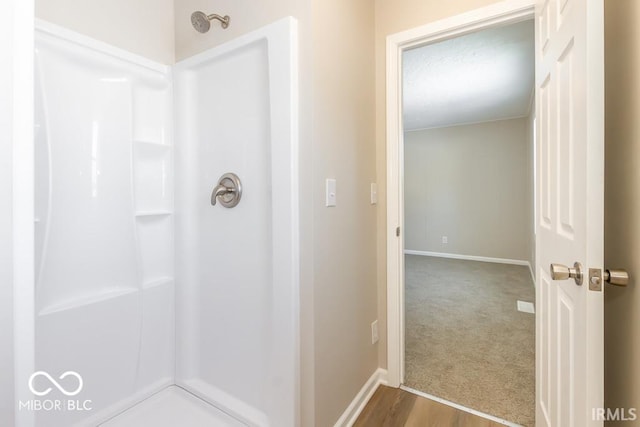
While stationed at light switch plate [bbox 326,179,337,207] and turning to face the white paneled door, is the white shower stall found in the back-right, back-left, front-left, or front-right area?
back-right

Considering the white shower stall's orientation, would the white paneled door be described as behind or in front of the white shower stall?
in front

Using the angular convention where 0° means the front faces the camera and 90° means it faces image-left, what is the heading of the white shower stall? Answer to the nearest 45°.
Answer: approximately 315°

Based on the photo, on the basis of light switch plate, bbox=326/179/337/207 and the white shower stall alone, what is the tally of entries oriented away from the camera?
0

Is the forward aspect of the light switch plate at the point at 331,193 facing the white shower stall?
no

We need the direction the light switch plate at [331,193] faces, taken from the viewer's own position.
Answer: facing the viewer and to the right of the viewer
